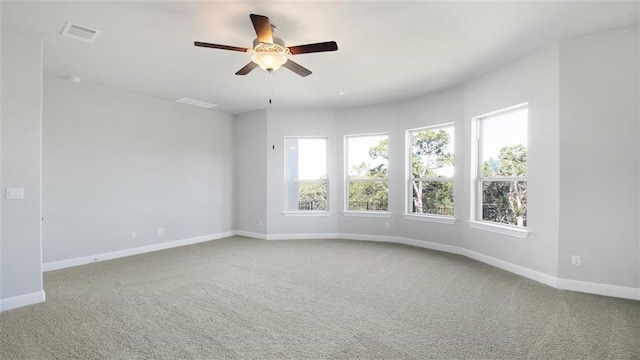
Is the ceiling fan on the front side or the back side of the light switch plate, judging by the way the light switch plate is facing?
on the front side

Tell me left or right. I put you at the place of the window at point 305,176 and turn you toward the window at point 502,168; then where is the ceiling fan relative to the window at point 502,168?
right

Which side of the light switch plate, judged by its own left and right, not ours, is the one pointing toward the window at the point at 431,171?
left

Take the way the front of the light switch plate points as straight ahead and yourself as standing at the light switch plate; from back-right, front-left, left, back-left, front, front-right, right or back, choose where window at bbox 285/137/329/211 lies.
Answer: left

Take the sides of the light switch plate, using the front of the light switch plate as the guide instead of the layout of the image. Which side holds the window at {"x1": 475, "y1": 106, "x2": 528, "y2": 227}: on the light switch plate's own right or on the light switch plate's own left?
on the light switch plate's own left

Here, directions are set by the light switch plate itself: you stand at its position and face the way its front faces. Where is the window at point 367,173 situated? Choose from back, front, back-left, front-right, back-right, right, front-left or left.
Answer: left
